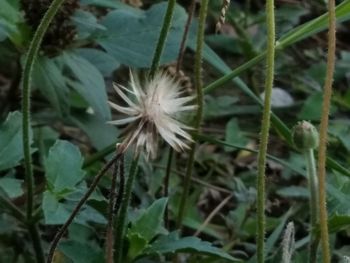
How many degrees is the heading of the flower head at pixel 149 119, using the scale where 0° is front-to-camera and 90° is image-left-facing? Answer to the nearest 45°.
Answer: approximately 0°
